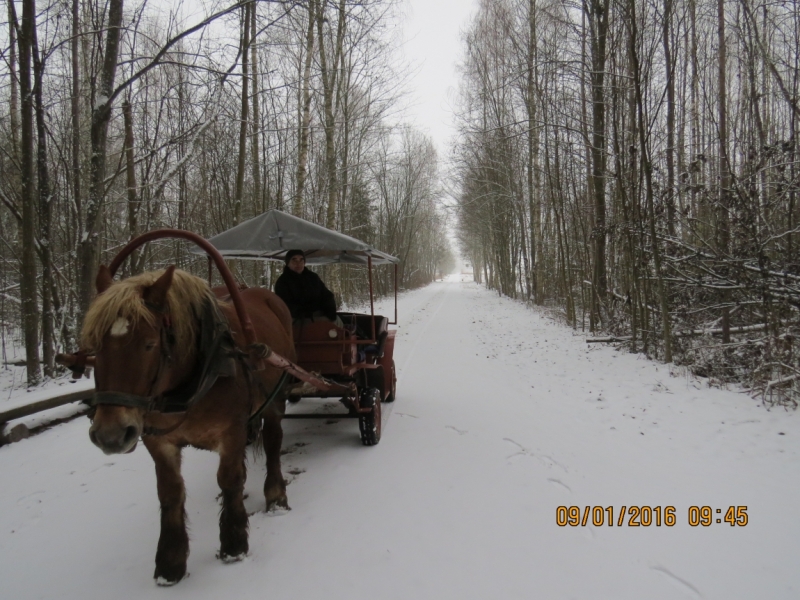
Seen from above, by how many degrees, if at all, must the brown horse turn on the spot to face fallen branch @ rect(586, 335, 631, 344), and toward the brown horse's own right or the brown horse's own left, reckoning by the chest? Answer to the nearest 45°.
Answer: approximately 180°

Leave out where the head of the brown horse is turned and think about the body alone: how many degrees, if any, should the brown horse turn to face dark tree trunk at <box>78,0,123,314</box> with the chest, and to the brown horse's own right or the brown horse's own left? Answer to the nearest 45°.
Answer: approximately 135° to the brown horse's own right

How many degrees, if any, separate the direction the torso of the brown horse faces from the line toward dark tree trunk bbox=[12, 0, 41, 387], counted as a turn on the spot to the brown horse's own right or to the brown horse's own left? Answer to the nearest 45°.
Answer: approximately 135° to the brown horse's own right

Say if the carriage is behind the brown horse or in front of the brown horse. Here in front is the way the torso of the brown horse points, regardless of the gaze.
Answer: behind

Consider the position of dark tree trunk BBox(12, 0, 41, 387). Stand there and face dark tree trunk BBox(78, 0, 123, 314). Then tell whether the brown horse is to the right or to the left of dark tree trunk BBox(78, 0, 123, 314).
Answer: right

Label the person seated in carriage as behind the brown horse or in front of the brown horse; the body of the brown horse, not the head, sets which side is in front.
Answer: behind

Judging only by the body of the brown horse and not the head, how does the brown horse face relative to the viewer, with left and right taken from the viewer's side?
facing the viewer and to the left of the viewer
